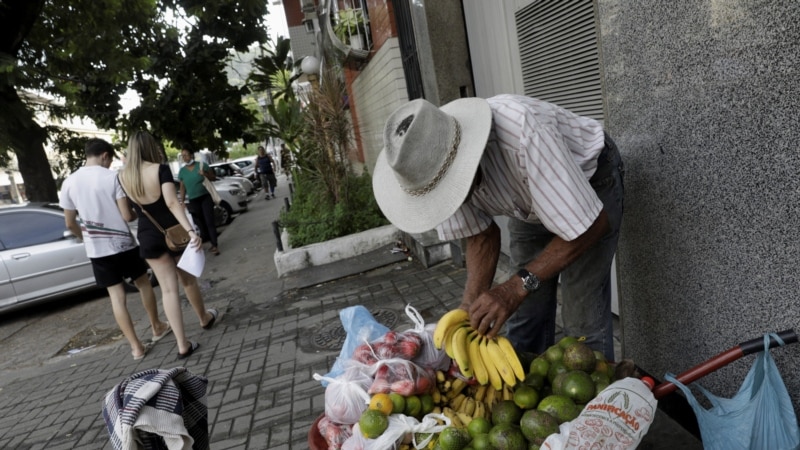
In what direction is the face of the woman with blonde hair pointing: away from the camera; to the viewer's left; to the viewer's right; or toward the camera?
away from the camera

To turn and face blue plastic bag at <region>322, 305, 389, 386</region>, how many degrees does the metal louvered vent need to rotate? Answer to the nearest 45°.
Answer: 0° — it already faces it

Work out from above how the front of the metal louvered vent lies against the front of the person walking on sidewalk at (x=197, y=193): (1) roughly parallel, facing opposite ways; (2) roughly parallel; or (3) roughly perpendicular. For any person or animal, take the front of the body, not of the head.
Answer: roughly perpendicular

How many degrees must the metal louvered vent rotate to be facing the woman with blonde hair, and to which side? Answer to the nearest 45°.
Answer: approximately 45° to its right

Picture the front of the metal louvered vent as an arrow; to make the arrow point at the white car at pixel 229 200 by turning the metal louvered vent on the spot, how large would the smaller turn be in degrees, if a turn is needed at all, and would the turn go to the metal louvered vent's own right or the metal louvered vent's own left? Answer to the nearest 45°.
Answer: approximately 90° to the metal louvered vent's own right

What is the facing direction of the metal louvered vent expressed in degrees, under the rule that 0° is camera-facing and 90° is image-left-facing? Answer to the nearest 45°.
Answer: approximately 45°
